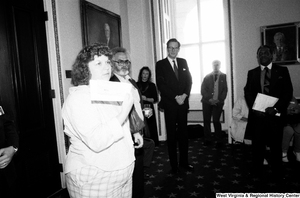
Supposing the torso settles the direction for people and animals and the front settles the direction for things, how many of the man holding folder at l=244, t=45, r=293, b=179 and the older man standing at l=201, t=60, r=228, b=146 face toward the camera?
2

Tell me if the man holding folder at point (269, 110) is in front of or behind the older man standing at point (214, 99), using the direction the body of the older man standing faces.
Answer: in front

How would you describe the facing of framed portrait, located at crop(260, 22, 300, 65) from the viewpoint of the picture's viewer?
facing the viewer and to the left of the viewer

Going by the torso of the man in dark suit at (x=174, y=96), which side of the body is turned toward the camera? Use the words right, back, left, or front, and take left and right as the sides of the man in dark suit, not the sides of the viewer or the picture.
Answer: front

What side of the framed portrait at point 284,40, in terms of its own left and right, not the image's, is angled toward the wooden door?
front

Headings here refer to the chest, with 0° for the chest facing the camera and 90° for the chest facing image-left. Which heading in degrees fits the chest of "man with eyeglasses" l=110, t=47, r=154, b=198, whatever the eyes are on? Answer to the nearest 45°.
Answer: approximately 315°

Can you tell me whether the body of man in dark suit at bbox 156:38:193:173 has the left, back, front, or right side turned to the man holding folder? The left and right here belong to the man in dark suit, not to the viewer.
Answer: left

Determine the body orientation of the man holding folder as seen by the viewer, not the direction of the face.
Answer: toward the camera

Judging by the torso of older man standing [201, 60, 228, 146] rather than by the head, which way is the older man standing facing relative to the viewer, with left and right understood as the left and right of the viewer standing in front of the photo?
facing the viewer

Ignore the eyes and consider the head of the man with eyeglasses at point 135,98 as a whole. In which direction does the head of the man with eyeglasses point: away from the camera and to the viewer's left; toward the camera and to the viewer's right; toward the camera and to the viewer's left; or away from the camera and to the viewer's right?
toward the camera and to the viewer's right
